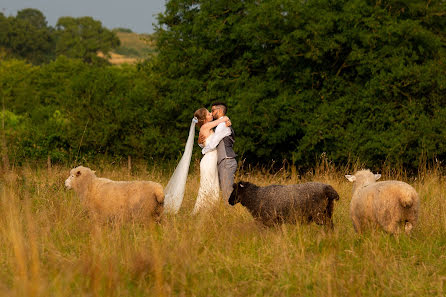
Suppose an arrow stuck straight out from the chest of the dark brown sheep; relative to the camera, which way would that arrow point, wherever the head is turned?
to the viewer's left

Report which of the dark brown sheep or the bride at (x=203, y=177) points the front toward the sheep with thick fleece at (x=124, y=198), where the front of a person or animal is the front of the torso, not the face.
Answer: the dark brown sheep

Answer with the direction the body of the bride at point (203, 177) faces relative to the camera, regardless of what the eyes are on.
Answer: to the viewer's right

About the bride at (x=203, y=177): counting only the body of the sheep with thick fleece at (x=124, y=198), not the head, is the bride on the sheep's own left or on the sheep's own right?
on the sheep's own right

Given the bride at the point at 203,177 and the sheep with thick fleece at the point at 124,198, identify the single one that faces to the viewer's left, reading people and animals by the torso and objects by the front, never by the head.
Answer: the sheep with thick fleece

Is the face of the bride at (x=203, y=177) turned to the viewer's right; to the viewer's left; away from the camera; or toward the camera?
to the viewer's right

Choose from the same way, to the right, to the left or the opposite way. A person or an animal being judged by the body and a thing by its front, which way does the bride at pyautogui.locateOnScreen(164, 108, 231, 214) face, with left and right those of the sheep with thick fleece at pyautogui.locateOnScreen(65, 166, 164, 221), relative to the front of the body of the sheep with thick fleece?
the opposite way

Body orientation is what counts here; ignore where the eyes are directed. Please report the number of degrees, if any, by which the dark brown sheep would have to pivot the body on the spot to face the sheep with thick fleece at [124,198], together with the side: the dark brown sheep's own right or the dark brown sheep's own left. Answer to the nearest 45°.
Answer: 0° — it already faces it

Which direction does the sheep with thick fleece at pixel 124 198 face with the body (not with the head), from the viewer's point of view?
to the viewer's left

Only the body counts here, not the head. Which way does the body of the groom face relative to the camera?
to the viewer's left

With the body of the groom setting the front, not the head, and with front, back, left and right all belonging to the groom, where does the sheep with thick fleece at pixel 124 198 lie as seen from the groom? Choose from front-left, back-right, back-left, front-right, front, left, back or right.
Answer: front-left

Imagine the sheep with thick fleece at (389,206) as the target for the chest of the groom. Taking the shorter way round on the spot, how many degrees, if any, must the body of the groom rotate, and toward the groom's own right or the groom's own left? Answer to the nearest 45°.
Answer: approximately 135° to the groom's own left

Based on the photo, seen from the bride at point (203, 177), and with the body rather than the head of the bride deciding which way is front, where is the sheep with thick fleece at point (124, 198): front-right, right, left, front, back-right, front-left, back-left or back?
back-right
